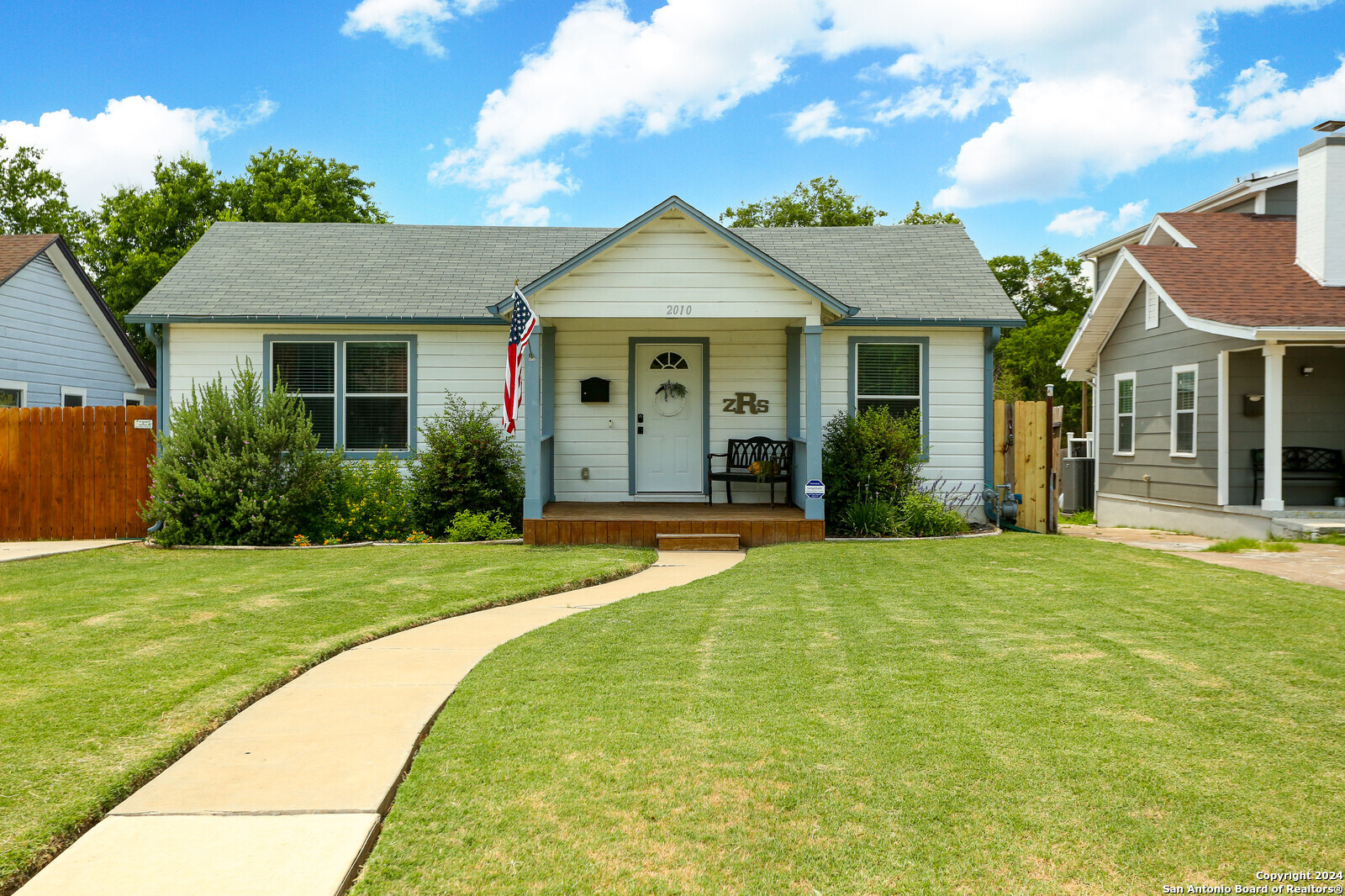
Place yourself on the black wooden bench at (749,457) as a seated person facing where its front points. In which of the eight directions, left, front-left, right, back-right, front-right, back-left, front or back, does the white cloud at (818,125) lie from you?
back-right

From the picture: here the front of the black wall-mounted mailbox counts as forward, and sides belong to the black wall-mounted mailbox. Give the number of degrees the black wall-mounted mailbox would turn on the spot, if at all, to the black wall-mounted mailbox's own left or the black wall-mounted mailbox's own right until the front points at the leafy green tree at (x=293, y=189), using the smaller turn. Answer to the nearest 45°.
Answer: approximately 135° to the black wall-mounted mailbox's own right

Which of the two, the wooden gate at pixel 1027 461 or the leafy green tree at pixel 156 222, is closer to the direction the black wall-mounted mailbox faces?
the wooden gate

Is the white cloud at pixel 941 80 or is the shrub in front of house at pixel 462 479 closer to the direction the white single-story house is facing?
the shrub in front of house

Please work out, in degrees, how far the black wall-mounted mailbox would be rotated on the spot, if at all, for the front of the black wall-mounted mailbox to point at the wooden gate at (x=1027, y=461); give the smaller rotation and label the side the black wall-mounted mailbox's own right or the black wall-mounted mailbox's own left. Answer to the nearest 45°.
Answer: approximately 90° to the black wall-mounted mailbox's own left

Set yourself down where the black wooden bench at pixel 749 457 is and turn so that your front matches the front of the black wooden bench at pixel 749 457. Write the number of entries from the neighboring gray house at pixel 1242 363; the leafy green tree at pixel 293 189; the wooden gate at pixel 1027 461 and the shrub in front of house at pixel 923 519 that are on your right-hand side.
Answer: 1

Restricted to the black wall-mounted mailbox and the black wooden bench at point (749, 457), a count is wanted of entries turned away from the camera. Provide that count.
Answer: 0

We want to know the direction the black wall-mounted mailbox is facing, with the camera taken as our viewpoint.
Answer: facing the viewer

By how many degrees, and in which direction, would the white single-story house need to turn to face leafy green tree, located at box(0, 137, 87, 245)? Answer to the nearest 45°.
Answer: approximately 135° to its right

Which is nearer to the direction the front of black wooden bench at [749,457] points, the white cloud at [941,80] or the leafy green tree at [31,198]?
the leafy green tree

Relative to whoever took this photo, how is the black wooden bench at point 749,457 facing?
facing the viewer and to the left of the viewer

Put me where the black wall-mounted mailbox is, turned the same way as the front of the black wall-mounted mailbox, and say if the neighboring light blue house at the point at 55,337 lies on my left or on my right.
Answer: on my right

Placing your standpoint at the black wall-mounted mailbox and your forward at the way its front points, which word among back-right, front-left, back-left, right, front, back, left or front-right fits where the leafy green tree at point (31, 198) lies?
back-right

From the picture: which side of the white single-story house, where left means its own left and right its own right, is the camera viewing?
front

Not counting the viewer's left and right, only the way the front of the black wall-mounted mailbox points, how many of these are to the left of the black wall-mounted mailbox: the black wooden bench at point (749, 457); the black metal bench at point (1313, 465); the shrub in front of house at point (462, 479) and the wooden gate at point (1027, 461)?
3
